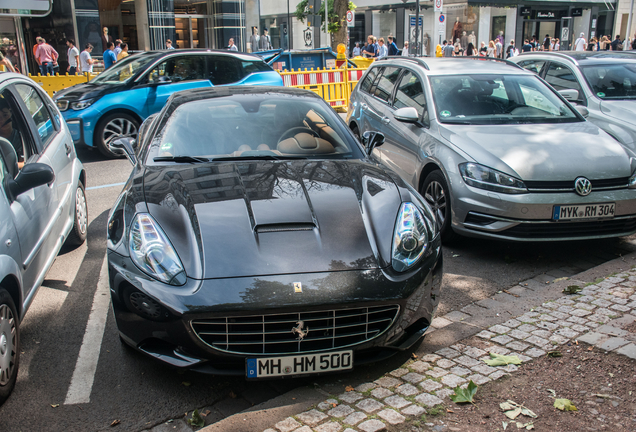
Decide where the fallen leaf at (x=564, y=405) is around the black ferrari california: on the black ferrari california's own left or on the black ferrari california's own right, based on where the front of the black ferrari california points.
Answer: on the black ferrari california's own left

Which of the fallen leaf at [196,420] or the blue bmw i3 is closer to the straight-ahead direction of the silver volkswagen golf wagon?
the fallen leaf

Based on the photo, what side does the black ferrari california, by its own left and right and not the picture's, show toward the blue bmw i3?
back

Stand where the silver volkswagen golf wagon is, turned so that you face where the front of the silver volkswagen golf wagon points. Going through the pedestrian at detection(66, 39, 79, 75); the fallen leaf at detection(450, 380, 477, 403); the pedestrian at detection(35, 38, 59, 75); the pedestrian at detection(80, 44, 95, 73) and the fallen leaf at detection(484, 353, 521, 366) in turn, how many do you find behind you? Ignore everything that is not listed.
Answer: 3

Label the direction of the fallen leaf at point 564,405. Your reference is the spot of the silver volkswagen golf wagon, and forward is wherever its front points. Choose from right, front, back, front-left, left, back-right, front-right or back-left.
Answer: front-right

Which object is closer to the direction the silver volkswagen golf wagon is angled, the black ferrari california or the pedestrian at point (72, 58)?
the black ferrari california

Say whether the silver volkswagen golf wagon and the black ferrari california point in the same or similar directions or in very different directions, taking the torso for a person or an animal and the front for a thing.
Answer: same or similar directions

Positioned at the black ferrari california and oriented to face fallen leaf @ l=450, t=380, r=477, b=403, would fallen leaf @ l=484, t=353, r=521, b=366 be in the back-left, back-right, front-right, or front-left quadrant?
front-left

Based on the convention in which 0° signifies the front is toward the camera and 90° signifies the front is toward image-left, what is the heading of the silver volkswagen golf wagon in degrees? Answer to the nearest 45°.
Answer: approximately 315°

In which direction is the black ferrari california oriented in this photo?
toward the camera

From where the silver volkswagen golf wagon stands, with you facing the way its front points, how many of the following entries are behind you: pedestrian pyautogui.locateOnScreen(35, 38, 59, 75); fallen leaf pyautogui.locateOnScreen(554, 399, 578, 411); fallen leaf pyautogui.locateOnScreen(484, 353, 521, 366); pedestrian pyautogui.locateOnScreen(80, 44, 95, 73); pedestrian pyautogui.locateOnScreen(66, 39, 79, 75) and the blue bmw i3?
4

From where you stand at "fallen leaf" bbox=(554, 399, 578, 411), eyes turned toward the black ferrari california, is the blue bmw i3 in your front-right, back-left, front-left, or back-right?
front-right

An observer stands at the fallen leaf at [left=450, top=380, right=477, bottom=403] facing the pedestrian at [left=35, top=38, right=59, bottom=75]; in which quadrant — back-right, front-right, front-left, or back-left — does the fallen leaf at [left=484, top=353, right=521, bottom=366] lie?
front-right

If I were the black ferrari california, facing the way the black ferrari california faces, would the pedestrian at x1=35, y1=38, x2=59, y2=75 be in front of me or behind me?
behind

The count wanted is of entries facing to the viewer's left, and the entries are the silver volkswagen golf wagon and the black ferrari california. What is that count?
0
